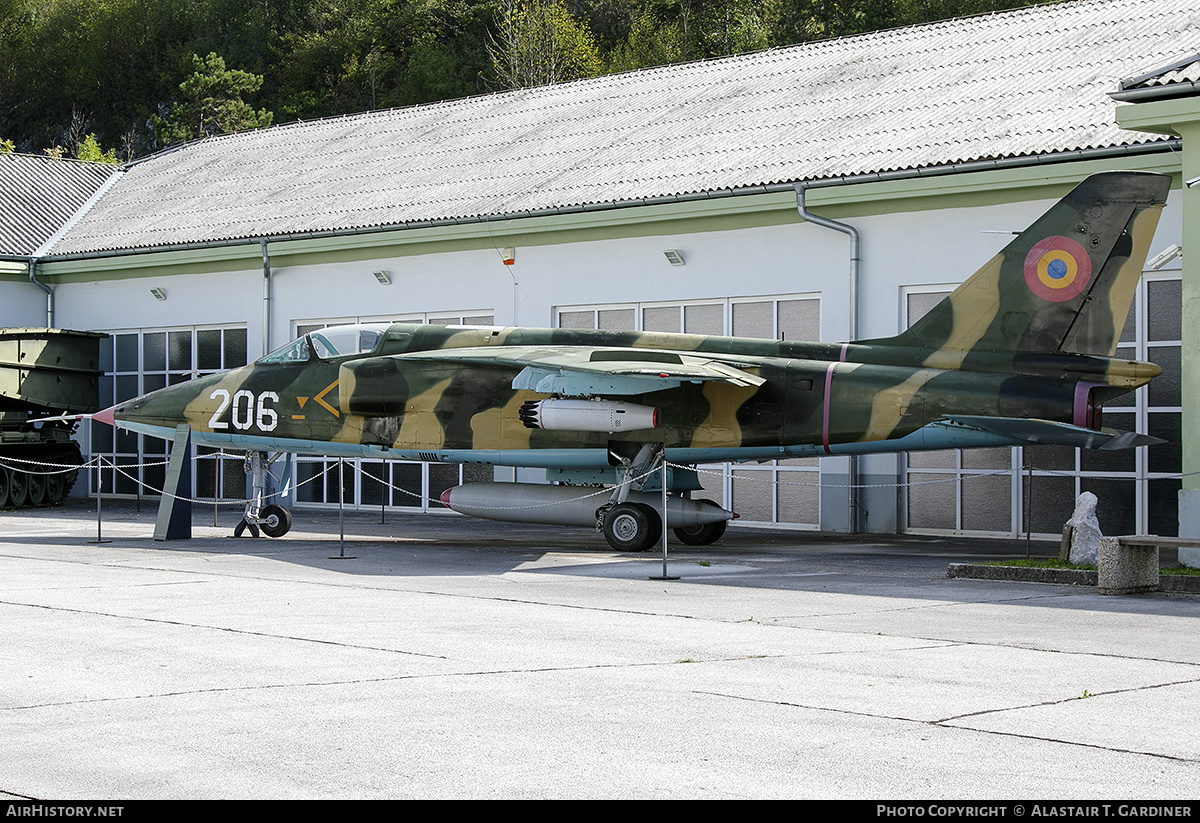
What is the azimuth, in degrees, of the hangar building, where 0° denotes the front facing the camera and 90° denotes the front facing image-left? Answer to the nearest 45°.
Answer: approximately 45°

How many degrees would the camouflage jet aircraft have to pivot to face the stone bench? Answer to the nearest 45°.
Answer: approximately 135° to its left

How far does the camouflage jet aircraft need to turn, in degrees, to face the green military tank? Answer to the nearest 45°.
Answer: approximately 45° to its right

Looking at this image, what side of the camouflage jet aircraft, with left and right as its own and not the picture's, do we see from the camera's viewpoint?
left

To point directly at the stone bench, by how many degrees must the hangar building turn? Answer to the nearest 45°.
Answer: approximately 45° to its left

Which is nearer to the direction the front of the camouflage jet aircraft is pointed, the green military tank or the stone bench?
the green military tank
